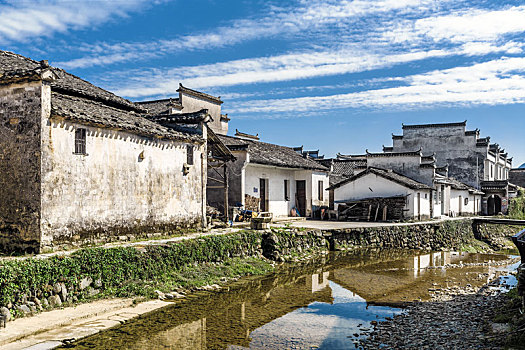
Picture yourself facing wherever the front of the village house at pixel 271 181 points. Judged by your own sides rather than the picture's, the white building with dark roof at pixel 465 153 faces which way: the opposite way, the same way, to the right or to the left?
the same way

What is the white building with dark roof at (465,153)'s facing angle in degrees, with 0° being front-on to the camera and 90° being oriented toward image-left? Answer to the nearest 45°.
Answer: approximately 315°

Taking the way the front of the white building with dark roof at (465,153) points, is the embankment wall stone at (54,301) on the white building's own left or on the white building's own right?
on the white building's own right

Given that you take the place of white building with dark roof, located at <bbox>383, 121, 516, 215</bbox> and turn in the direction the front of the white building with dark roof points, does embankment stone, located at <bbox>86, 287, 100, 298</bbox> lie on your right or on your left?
on your right

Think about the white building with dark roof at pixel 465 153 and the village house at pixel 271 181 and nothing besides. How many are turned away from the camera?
0

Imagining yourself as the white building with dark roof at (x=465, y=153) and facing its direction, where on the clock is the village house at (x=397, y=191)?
The village house is roughly at 2 o'clock from the white building with dark roof.

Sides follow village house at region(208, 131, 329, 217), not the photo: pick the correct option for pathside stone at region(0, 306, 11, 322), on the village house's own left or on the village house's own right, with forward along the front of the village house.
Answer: on the village house's own right

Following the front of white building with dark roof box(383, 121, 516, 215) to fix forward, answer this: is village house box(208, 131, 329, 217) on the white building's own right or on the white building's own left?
on the white building's own right

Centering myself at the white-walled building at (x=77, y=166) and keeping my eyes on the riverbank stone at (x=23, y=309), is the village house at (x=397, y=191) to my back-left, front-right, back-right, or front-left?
back-left

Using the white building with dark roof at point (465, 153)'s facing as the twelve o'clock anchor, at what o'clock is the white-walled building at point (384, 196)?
The white-walled building is roughly at 2 o'clock from the white building with dark roof.
